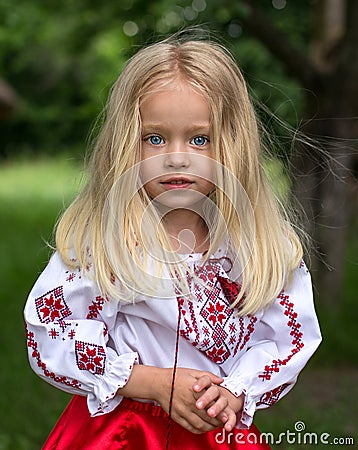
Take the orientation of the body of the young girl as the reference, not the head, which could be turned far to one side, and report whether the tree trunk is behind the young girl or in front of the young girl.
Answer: behind

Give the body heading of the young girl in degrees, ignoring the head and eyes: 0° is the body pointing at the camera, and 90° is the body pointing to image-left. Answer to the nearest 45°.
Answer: approximately 0°
